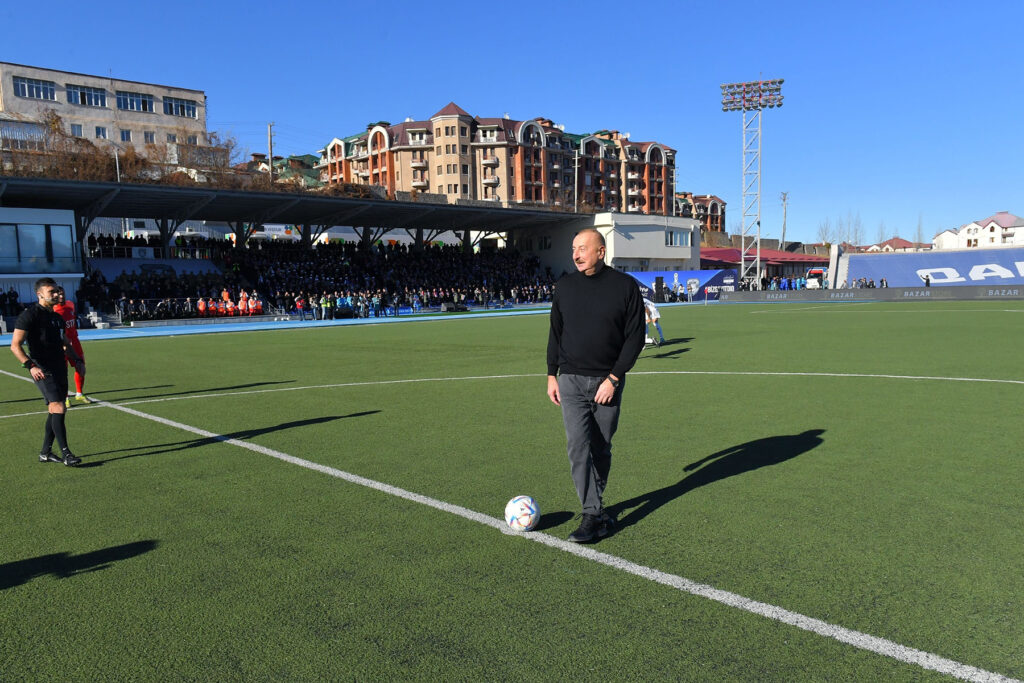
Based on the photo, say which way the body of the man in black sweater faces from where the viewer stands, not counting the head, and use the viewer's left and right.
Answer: facing the viewer and to the left of the viewer

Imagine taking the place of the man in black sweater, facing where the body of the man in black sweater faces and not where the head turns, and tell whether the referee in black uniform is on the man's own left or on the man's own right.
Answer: on the man's own right

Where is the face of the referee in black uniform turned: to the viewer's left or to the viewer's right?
to the viewer's right

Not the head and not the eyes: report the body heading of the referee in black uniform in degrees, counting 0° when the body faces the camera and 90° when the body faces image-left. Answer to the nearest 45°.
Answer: approximately 315°

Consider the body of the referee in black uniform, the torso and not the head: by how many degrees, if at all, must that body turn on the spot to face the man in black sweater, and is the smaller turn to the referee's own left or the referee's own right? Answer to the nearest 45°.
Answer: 0° — they already face them

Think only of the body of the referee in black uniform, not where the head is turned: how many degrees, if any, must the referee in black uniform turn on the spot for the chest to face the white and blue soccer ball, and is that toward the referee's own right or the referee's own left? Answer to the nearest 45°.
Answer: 0° — they already face it

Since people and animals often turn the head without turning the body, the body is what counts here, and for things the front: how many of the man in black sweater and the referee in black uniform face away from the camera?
0
